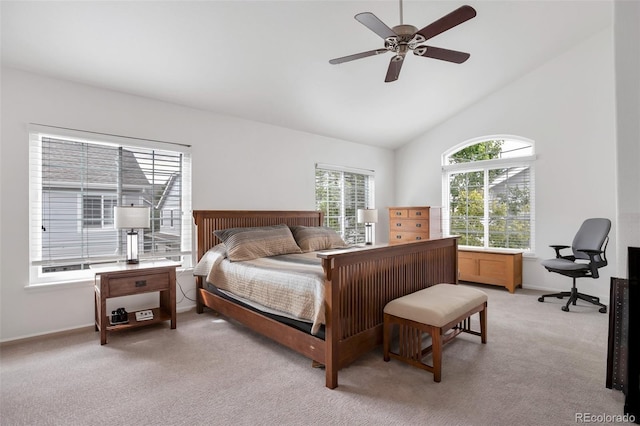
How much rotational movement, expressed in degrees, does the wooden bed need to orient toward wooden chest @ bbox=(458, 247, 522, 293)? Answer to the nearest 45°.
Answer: approximately 90° to its left

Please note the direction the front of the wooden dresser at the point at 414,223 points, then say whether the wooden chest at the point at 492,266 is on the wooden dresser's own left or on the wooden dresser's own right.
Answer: on the wooden dresser's own left

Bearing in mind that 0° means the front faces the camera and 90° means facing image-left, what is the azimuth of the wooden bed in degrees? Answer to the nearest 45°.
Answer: approximately 315°

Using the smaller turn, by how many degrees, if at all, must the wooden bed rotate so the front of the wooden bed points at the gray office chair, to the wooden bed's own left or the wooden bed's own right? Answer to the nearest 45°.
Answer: approximately 90° to the wooden bed's own left

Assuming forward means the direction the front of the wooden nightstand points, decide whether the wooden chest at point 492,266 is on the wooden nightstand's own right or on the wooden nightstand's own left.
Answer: on the wooden nightstand's own left

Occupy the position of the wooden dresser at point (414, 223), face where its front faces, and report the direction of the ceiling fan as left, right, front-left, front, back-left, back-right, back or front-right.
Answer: front-left

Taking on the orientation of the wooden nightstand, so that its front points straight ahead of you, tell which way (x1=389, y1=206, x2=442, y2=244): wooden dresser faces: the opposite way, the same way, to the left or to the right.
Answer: to the right

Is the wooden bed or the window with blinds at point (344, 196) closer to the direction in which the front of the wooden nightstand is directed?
the wooden bed

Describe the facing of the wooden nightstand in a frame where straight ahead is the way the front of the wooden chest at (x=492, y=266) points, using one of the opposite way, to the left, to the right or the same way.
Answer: to the left
